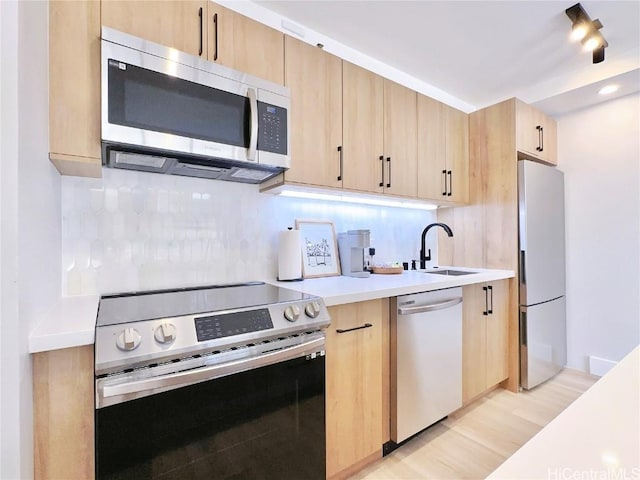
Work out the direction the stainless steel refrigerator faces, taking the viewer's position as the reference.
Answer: facing the viewer and to the right of the viewer

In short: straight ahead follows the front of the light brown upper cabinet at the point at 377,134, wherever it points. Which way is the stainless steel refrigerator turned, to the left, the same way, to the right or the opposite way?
the same way

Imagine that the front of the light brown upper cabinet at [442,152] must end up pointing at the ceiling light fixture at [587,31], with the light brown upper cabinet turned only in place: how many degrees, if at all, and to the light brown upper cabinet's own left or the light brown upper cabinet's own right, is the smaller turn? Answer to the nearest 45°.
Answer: approximately 45° to the light brown upper cabinet's own left

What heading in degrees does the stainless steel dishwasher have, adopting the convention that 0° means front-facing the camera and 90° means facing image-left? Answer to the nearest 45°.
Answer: approximately 315°

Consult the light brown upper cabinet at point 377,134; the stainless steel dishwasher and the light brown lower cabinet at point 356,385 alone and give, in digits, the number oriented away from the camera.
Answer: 0

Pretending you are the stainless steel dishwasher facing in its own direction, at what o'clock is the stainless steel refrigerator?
The stainless steel refrigerator is roughly at 9 o'clock from the stainless steel dishwasher.

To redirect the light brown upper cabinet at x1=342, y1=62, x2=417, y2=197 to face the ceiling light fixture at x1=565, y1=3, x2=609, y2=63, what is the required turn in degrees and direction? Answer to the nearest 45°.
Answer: approximately 45° to its left

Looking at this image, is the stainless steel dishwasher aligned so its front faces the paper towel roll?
no

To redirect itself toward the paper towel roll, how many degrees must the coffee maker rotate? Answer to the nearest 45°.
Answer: approximately 90° to its right

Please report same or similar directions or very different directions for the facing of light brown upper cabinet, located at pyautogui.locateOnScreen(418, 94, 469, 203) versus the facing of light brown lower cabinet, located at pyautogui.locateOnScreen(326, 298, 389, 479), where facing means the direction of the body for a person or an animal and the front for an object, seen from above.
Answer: same or similar directions

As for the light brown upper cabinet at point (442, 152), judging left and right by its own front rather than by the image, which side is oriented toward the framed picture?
right

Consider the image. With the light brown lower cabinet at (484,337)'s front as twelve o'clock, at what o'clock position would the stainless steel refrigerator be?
The stainless steel refrigerator is roughly at 9 o'clock from the light brown lower cabinet.

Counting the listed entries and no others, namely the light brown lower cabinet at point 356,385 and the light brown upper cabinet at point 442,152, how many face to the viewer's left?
0

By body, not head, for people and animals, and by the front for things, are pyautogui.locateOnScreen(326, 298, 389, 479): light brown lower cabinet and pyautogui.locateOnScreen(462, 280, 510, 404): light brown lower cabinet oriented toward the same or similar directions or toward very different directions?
same or similar directions

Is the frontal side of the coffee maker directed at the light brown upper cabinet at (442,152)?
no

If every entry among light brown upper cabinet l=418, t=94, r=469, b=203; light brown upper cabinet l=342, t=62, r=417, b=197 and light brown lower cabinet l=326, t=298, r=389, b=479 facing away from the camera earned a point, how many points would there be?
0
